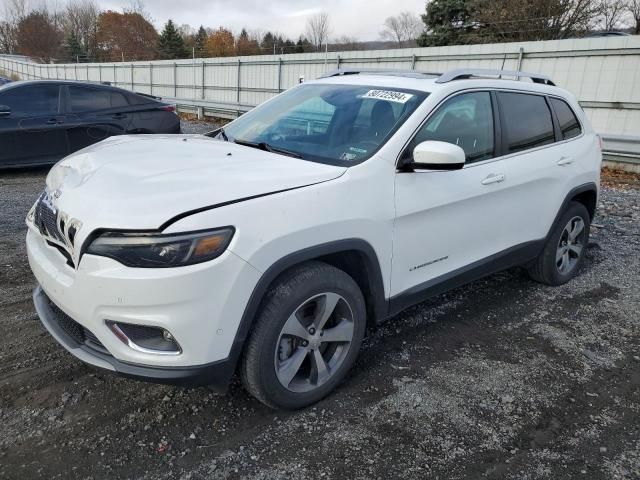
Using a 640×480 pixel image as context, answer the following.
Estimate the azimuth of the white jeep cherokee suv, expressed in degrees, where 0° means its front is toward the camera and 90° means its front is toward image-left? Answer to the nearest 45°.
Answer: approximately 45°

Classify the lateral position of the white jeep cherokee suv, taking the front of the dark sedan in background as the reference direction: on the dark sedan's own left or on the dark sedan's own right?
on the dark sedan's own left

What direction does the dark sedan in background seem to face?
to the viewer's left

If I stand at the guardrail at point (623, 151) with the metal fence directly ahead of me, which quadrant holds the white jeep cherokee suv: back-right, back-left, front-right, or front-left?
back-left

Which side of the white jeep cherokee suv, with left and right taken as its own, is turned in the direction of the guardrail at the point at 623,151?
back

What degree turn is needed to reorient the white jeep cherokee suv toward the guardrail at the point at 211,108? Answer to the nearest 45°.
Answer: approximately 135° to its right

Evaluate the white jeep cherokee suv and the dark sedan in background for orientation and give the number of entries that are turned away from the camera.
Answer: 0

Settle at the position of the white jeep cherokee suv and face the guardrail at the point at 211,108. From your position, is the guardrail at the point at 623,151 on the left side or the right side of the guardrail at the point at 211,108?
right

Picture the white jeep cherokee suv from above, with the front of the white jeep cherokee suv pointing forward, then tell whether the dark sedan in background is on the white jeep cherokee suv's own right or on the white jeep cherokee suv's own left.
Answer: on the white jeep cherokee suv's own right
